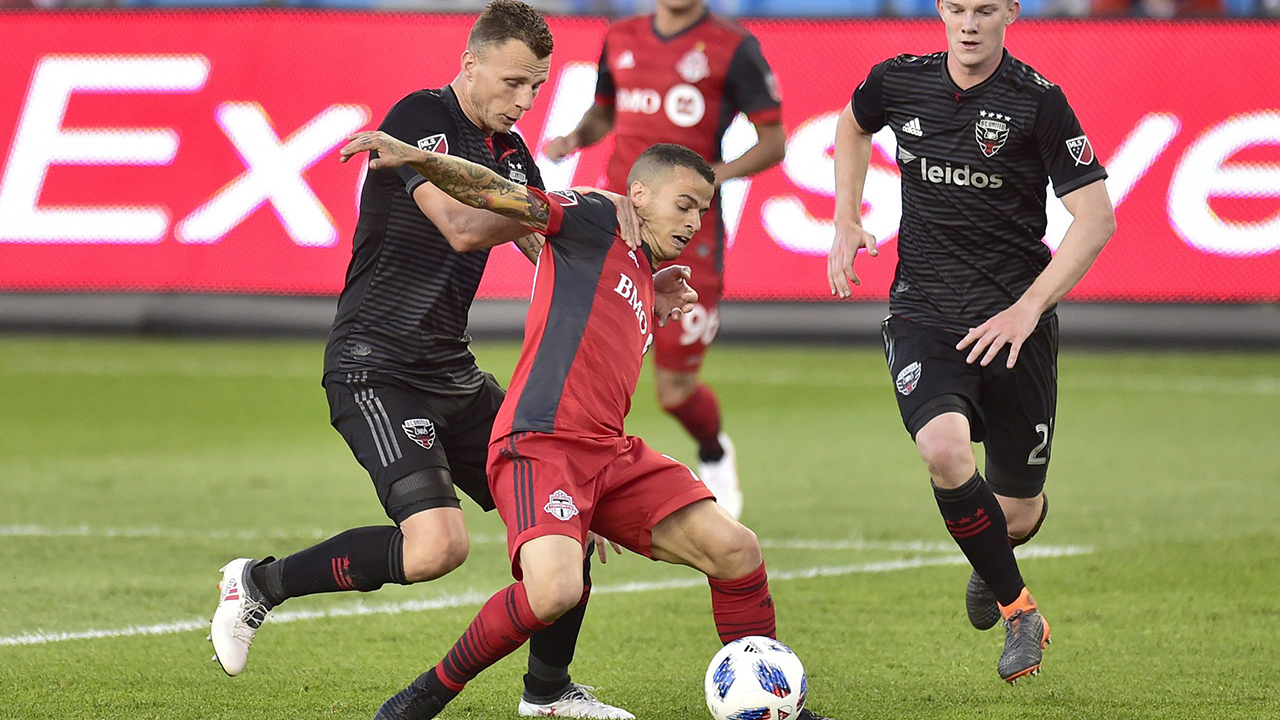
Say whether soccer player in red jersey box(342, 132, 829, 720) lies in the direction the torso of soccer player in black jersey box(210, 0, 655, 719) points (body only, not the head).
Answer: yes

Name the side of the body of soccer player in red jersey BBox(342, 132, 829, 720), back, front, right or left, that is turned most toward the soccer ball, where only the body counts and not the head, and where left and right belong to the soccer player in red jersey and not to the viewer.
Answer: front

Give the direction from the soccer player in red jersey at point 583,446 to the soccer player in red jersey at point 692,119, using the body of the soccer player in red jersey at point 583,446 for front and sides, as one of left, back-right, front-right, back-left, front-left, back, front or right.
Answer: back-left

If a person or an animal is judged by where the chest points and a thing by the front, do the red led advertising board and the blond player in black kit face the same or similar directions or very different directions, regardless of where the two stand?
same or similar directions

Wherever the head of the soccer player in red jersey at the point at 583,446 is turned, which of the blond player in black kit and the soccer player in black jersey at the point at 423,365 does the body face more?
the blond player in black kit

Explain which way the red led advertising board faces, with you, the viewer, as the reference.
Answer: facing the viewer

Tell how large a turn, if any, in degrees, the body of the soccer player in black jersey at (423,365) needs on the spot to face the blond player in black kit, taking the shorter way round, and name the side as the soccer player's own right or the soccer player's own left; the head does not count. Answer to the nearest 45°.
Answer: approximately 45° to the soccer player's own left

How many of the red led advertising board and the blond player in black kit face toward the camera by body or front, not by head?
2

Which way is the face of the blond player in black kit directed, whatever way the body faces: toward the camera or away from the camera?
toward the camera

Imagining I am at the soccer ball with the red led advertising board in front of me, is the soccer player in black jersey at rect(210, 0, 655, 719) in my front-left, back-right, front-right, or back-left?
front-left

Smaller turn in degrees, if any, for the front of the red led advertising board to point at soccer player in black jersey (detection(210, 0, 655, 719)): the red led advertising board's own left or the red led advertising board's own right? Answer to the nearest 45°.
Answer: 0° — it already faces them

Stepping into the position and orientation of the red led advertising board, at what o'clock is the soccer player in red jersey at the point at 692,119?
The soccer player in red jersey is roughly at 11 o'clock from the red led advertising board.

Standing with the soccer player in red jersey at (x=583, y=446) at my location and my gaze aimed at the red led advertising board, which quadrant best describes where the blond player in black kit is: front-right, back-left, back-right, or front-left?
front-right

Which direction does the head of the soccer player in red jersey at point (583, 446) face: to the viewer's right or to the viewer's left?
to the viewer's right

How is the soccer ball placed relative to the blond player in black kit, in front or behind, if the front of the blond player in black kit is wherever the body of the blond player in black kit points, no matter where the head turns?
in front

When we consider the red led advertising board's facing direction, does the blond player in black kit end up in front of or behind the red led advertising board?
in front
